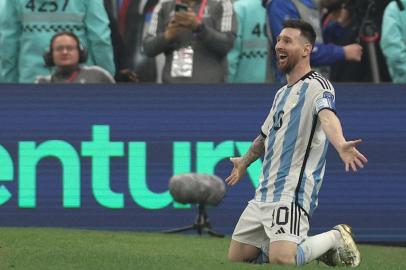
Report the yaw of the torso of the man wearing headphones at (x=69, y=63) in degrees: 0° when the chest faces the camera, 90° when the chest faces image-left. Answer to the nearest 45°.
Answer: approximately 0°

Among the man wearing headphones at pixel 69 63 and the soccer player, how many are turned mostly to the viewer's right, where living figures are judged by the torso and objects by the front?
0

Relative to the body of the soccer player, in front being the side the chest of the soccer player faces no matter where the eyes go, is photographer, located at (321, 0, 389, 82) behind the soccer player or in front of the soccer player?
behind

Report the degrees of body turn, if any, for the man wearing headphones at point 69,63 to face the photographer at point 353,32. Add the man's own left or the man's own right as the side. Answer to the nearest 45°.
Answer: approximately 90° to the man's own left

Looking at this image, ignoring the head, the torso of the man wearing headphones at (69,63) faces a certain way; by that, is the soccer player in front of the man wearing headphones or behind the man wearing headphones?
in front

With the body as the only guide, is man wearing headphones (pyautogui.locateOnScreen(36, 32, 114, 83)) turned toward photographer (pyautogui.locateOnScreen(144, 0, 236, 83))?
no

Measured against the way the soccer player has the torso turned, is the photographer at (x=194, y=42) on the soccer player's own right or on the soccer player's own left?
on the soccer player's own right

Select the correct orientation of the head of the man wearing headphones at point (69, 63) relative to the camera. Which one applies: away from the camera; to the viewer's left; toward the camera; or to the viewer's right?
toward the camera

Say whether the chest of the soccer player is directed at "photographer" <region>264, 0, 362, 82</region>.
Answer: no
